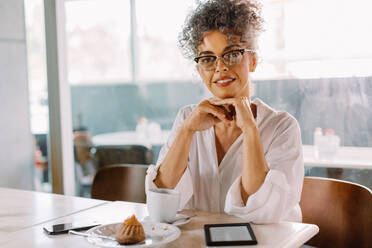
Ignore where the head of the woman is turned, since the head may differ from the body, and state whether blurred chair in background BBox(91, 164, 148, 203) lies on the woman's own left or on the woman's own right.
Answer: on the woman's own right

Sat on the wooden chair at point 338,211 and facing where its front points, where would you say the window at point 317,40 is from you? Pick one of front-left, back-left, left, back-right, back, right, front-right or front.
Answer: back-right

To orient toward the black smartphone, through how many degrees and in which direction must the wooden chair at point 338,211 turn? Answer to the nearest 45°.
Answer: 0° — it already faces it

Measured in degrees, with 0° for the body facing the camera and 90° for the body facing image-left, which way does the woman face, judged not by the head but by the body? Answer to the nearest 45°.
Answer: approximately 45°

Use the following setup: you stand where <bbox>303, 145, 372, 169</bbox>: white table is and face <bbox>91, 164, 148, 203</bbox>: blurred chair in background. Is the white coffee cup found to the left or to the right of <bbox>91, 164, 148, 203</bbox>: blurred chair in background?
left

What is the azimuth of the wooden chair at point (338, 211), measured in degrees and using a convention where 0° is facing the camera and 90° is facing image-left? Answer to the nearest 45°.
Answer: approximately 45°

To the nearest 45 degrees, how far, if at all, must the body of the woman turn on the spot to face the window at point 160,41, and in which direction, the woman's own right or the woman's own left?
approximately 135° to the woman's own right
